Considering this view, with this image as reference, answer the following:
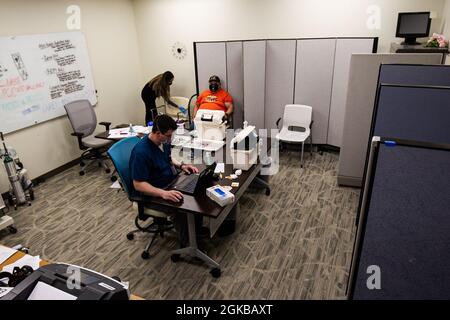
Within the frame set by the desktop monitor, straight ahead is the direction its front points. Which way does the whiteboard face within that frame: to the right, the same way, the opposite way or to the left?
to the left

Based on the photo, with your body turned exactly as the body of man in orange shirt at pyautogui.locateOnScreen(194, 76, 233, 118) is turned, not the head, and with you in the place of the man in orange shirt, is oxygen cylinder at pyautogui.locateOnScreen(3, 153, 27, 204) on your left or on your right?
on your right

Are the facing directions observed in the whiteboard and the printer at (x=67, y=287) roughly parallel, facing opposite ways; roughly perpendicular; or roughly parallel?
roughly perpendicular

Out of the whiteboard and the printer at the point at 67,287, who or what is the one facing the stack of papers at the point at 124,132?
the whiteboard

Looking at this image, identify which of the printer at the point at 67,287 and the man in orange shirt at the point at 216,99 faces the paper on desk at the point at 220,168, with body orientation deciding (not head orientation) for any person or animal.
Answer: the man in orange shirt

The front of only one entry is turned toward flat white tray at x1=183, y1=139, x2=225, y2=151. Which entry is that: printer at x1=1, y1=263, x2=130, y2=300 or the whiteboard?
the whiteboard

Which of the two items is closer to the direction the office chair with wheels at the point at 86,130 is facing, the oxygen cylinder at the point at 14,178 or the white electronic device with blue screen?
the white electronic device with blue screen

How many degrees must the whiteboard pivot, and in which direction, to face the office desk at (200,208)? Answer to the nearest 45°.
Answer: approximately 45° to its right

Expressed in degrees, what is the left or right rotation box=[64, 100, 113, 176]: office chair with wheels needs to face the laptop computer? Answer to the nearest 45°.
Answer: approximately 45° to its right

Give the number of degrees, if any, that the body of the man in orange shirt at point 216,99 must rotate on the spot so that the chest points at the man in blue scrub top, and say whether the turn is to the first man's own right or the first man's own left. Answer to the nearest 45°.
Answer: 0° — they already face them

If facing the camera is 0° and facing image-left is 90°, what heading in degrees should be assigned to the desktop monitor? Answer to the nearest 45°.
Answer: approximately 0°

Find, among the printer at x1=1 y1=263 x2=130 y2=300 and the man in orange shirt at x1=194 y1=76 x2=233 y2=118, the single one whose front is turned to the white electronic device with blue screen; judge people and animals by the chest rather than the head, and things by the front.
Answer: the man in orange shirt

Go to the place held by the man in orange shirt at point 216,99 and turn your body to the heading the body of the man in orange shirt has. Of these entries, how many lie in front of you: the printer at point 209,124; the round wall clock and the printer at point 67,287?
2

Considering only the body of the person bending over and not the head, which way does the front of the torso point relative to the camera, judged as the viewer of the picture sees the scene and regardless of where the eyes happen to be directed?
to the viewer's right

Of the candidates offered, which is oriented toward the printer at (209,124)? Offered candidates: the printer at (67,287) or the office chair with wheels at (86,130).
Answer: the office chair with wheels
